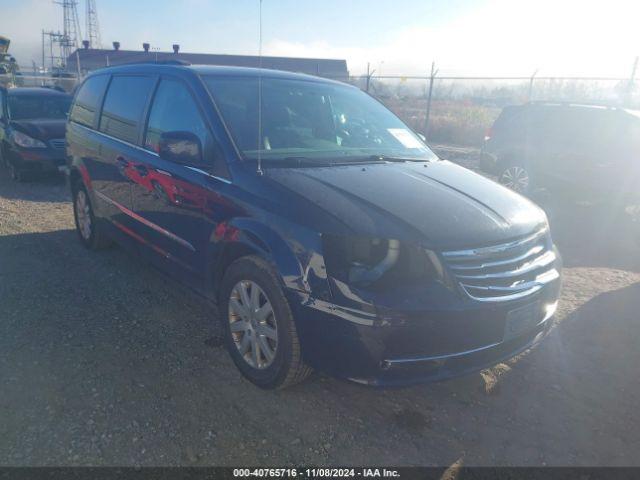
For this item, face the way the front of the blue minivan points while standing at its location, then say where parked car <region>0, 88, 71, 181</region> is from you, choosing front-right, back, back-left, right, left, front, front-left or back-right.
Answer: back

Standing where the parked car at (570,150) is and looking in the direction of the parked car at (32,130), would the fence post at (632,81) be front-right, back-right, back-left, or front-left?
back-right

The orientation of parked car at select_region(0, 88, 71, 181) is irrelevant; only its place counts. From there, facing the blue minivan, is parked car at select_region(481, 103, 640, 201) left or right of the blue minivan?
left

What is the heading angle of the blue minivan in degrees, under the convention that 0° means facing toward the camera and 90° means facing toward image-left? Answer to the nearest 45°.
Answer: approximately 315°

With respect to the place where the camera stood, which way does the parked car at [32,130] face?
facing the viewer and to the right of the viewer

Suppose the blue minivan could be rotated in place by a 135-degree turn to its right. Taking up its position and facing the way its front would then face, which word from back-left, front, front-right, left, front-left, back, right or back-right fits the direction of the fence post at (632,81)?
back-right

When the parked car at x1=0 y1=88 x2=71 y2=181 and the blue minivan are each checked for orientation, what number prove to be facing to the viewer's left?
0

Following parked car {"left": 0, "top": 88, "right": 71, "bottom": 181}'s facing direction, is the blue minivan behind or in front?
in front
